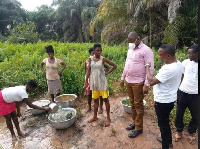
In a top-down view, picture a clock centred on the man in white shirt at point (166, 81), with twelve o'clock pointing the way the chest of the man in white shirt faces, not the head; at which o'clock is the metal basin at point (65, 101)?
The metal basin is roughly at 1 o'clock from the man in white shirt.

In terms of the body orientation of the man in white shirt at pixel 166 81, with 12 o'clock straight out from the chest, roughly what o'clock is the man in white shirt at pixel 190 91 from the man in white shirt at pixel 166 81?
the man in white shirt at pixel 190 91 is roughly at 4 o'clock from the man in white shirt at pixel 166 81.

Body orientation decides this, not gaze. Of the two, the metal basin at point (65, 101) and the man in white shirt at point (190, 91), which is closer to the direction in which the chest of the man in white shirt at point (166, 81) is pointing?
the metal basin

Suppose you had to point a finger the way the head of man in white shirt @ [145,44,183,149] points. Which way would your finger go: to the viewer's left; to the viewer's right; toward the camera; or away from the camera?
to the viewer's left

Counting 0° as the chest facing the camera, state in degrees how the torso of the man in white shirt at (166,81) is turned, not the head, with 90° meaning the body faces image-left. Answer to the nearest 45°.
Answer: approximately 90°
